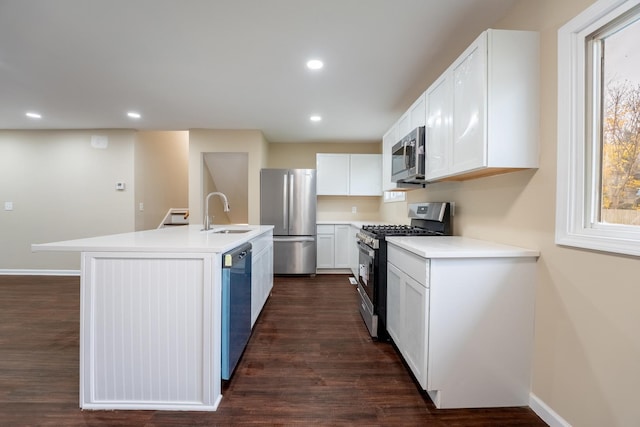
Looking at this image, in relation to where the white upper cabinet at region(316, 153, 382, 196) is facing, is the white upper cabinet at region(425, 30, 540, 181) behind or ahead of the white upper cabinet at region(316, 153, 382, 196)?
ahead

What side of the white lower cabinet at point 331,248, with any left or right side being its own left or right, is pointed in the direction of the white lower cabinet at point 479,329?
front

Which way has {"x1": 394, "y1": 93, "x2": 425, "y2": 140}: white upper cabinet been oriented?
to the viewer's left

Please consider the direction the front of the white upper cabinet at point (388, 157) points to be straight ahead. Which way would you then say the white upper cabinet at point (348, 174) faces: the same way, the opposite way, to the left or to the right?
to the left

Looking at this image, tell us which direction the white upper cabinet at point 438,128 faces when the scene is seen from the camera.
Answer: facing to the left of the viewer

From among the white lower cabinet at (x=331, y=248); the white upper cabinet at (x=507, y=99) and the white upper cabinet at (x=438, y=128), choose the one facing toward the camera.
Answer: the white lower cabinet

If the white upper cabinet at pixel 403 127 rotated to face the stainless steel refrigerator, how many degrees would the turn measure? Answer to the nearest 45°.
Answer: approximately 45° to its right

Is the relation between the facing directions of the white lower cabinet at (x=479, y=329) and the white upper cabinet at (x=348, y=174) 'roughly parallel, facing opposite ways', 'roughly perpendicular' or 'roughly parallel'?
roughly perpendicular

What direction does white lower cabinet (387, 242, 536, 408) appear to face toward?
to the viewer's left

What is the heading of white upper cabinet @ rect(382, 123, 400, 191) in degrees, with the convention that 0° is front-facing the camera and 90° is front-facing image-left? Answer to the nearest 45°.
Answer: approximately 90°

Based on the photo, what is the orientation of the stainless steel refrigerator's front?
toward the camera
